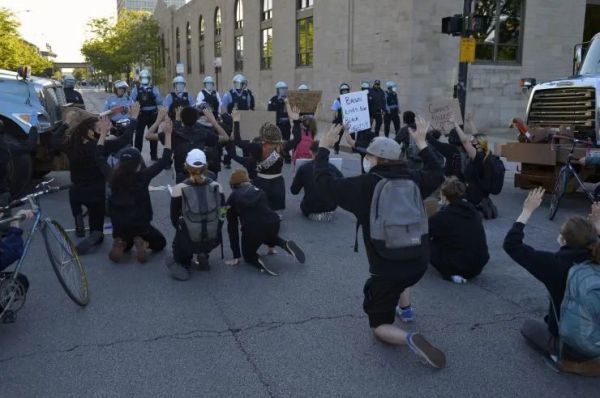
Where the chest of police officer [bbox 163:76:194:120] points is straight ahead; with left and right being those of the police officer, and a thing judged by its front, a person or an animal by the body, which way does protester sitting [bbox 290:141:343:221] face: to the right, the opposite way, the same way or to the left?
the opposite way

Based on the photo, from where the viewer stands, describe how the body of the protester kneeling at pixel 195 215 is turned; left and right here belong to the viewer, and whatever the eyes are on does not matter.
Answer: facing away from the viewer

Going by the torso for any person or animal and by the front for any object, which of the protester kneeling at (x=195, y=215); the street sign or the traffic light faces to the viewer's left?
the traffic light

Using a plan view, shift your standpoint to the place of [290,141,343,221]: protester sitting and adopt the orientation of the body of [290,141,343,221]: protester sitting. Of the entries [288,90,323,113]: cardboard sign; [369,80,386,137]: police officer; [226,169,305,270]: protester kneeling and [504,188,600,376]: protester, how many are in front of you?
2

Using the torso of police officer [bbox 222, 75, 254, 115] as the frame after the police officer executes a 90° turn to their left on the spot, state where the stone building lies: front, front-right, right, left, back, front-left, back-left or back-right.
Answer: front-left

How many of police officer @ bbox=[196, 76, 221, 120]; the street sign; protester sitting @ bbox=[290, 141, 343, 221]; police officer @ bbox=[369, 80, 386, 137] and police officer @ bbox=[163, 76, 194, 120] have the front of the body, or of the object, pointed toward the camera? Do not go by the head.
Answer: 4

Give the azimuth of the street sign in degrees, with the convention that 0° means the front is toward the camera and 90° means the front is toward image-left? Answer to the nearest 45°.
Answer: approximately 0°

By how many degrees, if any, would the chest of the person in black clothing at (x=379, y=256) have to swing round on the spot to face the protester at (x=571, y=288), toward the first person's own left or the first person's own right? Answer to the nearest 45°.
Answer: approximately 135° to the first person's own right

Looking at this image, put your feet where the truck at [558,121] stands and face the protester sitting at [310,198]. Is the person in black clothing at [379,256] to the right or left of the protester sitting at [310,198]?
left

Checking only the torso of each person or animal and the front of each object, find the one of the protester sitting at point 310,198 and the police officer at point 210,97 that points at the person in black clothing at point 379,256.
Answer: the police officer

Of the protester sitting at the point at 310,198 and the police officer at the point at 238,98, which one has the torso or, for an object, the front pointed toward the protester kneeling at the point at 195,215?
the police officer

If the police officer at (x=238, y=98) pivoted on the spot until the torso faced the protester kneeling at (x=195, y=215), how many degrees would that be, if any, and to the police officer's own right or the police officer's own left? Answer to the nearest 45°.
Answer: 0° — they already face them

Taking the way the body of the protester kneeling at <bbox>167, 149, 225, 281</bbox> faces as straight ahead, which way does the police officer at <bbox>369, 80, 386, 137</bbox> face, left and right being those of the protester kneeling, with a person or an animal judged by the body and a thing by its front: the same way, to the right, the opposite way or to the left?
the opposite way
